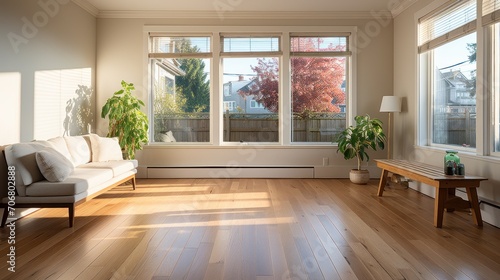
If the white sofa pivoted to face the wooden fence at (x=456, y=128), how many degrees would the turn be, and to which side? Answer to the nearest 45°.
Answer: approximately 45° to its left

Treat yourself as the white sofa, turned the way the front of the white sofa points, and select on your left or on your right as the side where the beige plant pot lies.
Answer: on your left

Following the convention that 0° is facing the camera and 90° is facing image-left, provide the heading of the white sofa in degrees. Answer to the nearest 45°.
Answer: approximately 315°

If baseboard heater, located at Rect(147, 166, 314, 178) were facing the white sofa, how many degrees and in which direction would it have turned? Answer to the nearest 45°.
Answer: approximately 45° to its right

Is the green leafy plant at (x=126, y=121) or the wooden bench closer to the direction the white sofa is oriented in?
the wooden bench

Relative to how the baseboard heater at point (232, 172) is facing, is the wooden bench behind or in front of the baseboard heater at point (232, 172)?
in front

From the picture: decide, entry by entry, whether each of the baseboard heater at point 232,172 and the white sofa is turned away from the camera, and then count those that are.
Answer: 0

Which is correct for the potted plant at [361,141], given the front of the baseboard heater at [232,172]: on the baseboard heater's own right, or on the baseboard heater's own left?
on the baseboard heater's own left

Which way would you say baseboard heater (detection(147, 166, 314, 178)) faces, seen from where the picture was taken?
facing the viewer

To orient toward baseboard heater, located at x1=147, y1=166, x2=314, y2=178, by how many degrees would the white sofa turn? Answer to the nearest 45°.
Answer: approximately 90° to its left
